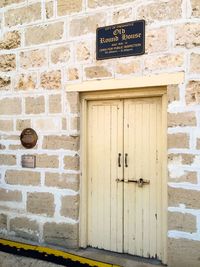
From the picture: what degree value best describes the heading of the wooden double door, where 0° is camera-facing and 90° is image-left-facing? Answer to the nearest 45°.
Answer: approximately 45°

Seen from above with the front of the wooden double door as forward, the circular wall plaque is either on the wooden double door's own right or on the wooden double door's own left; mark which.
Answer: on the wooden double door's own right
